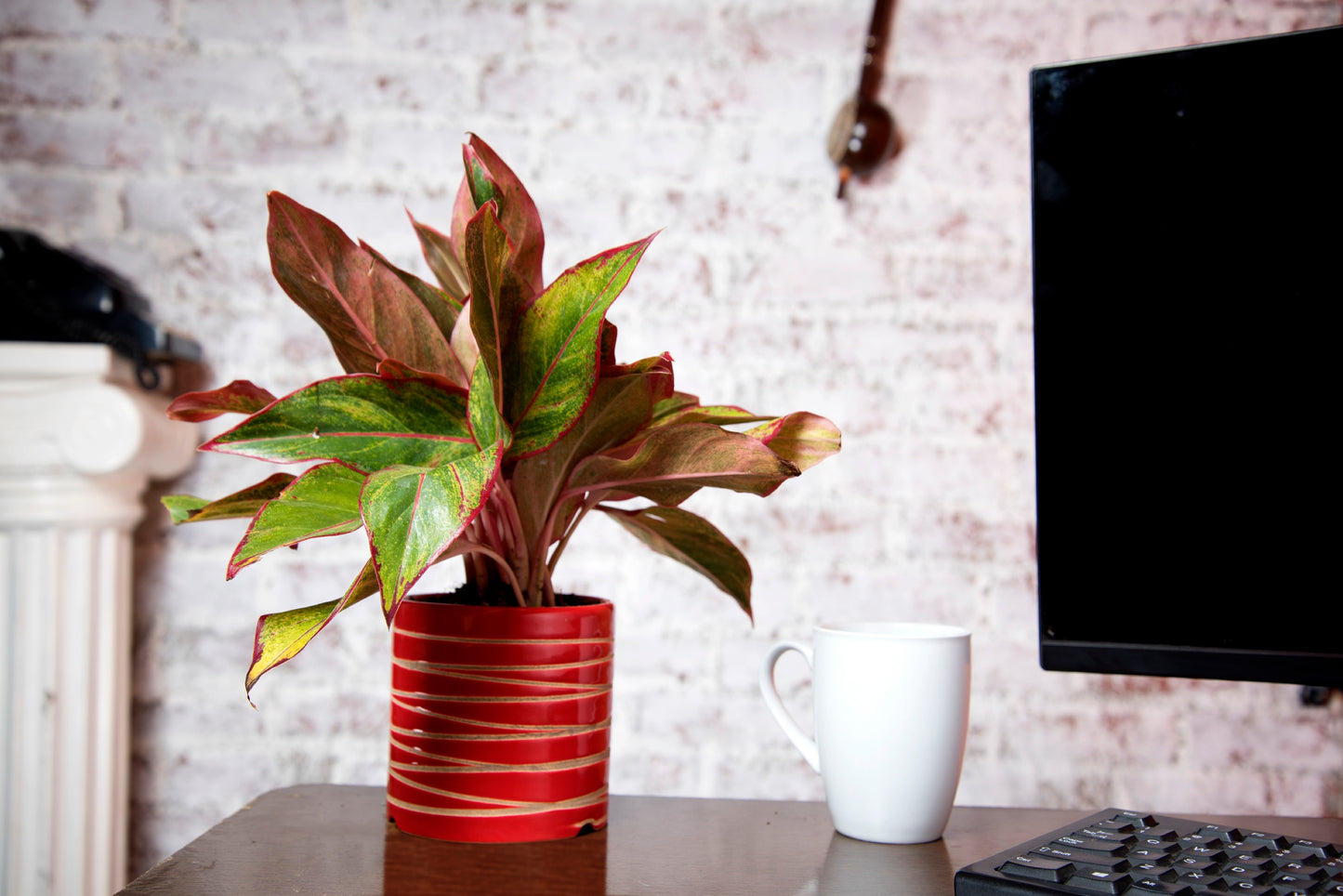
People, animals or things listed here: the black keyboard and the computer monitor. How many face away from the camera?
0

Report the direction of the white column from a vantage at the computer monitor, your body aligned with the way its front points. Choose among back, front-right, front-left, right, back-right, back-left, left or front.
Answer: front-right

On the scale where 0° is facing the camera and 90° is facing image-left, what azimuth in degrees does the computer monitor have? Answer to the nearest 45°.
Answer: approximately 45°

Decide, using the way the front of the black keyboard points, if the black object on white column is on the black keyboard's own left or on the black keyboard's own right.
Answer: on the black keyboard's own right

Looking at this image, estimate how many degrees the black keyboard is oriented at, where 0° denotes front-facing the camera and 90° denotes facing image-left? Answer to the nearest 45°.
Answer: approximately 45°

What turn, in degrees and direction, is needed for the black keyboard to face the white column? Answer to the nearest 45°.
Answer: approximately 45° to its right
